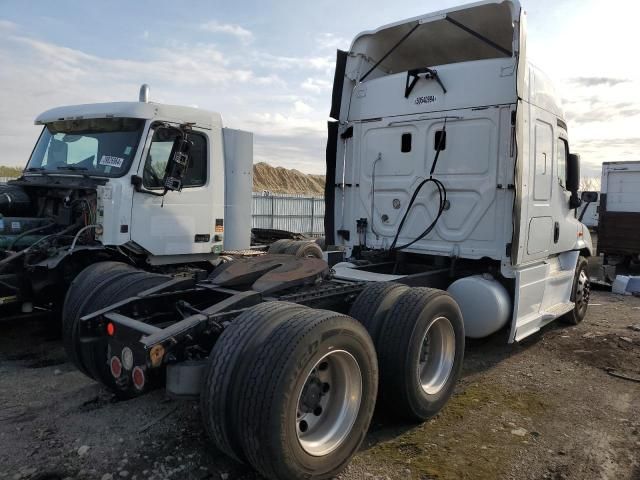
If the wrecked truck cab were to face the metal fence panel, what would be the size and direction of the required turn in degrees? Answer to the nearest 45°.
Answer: approximately 180°

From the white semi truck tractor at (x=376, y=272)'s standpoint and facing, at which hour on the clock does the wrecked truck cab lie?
The wrecked truck cab is roughly at 8 o'clock from the white semi truck tractor.

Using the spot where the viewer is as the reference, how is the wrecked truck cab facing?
facing the viewer and to the left of the viewer

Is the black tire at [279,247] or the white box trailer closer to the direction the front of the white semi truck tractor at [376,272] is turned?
the white box trailer

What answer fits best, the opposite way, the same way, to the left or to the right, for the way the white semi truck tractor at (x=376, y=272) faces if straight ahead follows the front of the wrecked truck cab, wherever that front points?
the opposite way

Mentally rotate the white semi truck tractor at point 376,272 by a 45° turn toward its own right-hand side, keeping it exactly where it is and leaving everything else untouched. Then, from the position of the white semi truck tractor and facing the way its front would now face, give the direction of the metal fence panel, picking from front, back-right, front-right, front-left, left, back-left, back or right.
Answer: left

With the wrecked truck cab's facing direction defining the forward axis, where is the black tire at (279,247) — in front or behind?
behind

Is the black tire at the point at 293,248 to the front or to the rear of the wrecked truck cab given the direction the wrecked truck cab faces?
to the rear

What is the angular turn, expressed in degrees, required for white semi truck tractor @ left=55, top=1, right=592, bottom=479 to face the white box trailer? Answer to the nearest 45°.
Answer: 0° — it already faces it

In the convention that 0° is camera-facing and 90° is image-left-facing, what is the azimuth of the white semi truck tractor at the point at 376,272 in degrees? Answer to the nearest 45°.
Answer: approximately 225°

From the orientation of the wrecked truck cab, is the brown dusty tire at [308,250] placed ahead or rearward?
rearward

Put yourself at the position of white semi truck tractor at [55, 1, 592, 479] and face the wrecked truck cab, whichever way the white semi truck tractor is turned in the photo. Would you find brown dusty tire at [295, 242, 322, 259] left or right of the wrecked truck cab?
right
